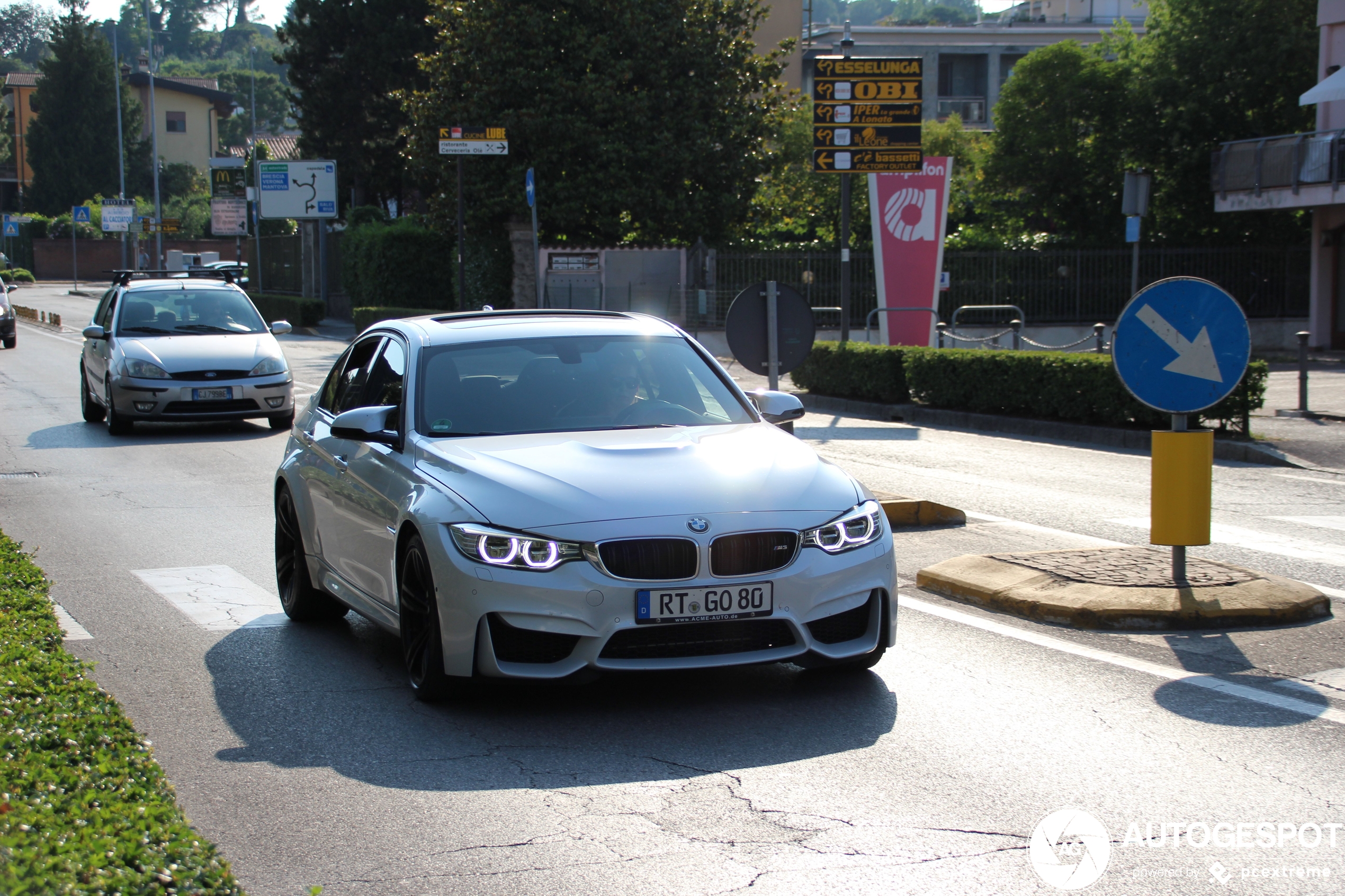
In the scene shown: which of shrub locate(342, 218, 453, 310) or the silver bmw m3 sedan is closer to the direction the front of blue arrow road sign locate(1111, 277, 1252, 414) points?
the silver bmw m3 sedan

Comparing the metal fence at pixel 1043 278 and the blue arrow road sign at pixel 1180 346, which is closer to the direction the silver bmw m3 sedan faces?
the blue arrow road sign

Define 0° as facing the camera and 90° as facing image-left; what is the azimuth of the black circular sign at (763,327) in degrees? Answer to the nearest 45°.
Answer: approximately 180°

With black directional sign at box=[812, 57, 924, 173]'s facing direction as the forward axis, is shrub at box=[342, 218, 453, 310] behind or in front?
behind

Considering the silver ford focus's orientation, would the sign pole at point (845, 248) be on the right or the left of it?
on its left

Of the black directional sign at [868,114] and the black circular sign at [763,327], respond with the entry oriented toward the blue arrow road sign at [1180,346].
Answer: the black directional sign

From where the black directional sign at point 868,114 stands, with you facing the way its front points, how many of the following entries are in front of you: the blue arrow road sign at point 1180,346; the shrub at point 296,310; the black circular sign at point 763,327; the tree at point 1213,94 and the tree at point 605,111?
2

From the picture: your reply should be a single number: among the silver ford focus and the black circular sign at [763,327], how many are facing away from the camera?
1

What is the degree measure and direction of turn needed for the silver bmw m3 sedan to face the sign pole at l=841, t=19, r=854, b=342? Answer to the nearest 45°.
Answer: approximately 135° to its left

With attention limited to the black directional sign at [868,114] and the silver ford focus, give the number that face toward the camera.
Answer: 2

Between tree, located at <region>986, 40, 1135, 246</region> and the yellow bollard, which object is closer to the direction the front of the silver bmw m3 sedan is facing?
the yellow bollard

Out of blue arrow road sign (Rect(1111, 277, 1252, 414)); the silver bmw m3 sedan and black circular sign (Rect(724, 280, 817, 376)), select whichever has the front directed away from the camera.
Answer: the black circular sign

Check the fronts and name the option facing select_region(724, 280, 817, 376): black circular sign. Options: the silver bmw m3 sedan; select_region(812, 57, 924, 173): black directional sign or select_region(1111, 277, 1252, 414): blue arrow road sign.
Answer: the black directional sign
